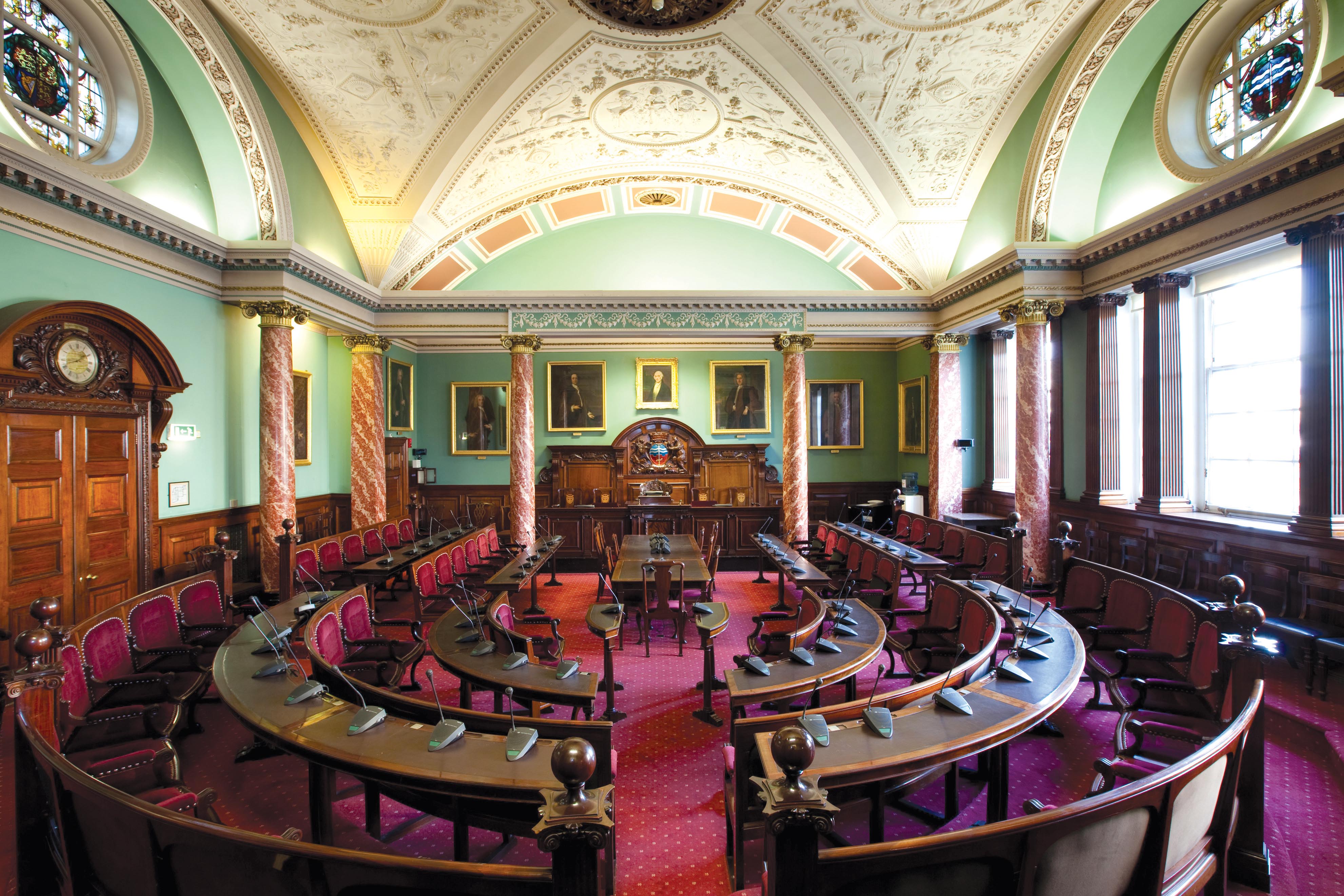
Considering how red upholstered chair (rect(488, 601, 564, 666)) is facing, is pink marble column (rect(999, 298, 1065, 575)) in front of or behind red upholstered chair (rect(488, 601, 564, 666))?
in front

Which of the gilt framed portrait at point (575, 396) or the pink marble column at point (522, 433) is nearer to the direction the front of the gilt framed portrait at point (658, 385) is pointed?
the pink marble column

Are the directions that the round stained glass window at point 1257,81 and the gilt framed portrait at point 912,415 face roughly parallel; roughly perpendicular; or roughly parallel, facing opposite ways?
roughly parallel

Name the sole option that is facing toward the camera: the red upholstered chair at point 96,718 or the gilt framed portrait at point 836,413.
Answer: the gilt framed portrait

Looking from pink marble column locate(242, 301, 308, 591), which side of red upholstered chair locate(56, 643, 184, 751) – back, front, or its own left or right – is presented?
left

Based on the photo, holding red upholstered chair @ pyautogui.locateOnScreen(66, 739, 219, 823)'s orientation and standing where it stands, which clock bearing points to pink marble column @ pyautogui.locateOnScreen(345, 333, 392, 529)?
The pink marble column is roughly at 11 o'clock from the red upholstered chair.

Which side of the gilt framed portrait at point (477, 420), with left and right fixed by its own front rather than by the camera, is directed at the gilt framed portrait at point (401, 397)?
right

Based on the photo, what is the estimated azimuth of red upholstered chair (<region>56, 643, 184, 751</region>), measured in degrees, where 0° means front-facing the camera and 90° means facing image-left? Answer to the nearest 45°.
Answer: approximately 270°

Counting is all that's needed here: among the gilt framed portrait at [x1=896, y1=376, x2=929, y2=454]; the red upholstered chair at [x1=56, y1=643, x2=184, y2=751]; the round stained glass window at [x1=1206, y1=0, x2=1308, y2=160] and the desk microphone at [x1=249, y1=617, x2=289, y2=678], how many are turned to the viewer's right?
1

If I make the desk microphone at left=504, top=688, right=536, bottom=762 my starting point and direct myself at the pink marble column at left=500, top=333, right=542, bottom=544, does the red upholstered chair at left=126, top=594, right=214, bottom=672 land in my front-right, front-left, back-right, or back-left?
front-left

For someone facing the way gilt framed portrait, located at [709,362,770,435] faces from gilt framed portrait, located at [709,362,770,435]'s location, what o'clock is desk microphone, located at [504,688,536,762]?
The desk microphone is roughly at 12 o'clock from the gilt framed portrait.

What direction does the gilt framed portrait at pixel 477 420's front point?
toward the camera

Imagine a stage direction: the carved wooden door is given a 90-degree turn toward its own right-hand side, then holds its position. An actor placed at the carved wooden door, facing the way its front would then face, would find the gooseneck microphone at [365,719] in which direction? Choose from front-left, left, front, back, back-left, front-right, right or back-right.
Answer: front-left

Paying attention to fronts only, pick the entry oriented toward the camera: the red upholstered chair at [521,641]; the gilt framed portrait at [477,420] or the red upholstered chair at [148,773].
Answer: the gilt framed portrait

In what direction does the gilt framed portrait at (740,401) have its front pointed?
toward the camera

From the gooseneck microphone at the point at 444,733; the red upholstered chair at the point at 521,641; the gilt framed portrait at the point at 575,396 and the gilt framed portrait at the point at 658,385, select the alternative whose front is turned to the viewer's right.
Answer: the red upholstered chair

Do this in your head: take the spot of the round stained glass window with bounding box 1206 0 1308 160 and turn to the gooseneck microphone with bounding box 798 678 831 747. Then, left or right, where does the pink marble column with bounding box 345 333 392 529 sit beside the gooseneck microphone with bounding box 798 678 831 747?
right

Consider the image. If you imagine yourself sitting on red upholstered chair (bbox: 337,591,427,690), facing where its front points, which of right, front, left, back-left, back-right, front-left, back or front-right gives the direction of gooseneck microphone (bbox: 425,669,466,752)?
front-right
